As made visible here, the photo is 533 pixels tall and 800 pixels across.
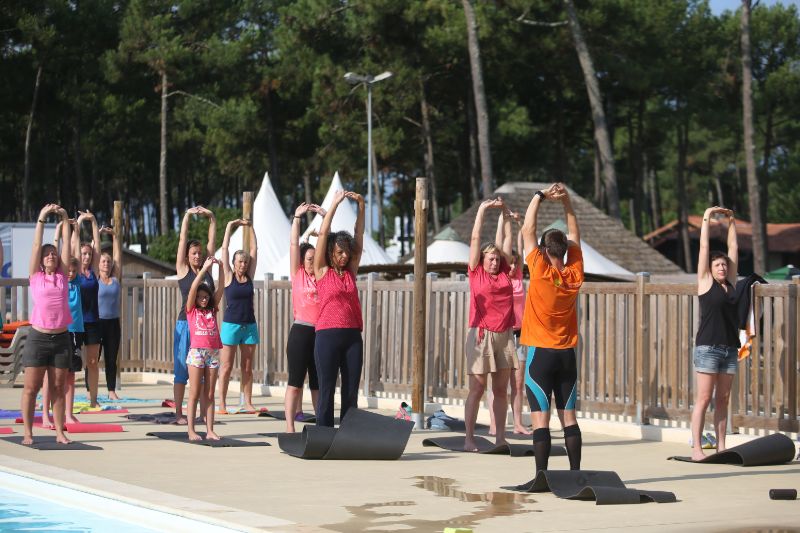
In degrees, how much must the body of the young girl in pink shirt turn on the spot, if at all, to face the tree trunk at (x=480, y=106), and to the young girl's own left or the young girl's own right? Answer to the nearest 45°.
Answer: approximately 180°

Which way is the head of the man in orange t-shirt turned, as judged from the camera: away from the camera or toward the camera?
away from the camera

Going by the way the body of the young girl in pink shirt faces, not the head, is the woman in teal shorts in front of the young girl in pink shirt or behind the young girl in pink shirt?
behind

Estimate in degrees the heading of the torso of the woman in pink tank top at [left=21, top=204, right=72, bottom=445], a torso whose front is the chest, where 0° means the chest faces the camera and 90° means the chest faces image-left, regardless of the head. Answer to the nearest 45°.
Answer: approximately 0°

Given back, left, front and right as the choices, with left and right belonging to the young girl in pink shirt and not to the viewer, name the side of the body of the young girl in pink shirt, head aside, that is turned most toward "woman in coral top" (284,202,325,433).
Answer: left

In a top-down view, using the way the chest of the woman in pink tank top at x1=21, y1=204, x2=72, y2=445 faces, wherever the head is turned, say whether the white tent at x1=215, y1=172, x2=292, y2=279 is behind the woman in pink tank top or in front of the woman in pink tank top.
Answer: behind

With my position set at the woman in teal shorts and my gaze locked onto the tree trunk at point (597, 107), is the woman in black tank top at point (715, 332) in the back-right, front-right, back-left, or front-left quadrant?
back-right

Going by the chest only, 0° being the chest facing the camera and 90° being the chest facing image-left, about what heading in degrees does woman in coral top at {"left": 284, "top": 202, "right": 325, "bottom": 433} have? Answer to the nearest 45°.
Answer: approximately 315°
